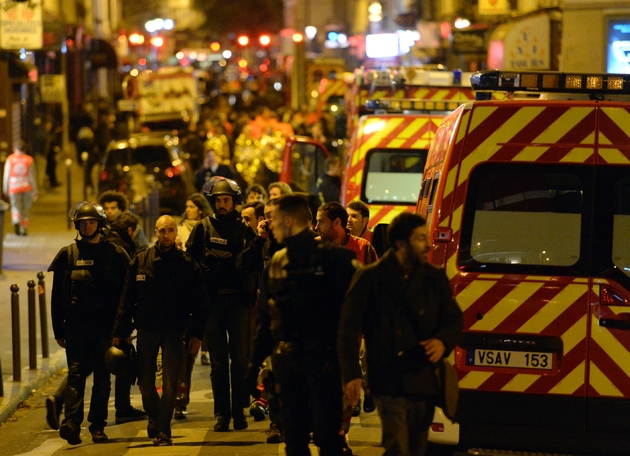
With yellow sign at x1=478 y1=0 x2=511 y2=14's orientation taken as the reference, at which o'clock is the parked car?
The parked car is roughly at 3 o'clock from the yellow sign.

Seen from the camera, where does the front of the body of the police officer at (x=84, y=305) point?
toward the camera

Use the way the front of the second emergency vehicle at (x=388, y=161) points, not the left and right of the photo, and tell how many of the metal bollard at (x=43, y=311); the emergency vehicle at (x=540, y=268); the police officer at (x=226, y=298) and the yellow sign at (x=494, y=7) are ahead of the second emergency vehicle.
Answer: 1

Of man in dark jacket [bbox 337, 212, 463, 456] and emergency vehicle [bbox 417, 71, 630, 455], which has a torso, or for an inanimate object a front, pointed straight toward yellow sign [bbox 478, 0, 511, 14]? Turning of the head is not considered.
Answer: the emergency vehicle

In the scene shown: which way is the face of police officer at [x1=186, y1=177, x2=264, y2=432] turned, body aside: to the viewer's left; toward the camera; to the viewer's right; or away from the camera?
toward the camera

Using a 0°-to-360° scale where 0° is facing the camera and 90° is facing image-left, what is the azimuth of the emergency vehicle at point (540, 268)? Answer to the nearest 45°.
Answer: approximately 180°

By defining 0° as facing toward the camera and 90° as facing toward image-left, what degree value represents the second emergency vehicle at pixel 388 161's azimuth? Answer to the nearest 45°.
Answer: approximately 180°

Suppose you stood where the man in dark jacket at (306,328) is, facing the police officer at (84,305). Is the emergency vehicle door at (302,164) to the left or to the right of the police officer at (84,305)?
right

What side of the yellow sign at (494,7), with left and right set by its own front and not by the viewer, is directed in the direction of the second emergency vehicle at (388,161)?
front

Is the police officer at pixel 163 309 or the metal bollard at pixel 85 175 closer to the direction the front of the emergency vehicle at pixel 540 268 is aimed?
the metal bollard

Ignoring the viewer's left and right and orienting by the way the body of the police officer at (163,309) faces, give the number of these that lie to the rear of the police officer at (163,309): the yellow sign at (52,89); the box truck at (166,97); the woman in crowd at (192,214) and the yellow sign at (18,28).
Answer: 4
